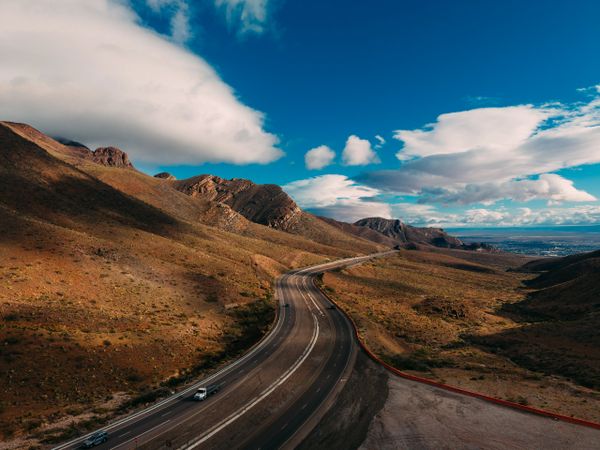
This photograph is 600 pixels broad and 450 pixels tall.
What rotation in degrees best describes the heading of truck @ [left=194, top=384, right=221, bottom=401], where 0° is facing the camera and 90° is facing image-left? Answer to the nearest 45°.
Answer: approximately 45°

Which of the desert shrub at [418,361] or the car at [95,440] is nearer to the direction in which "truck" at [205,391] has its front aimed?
the car

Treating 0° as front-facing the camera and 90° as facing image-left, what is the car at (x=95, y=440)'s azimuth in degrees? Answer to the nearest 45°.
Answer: approximately 45°

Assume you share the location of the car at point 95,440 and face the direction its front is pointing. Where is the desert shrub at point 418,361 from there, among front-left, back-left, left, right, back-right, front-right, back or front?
back-left

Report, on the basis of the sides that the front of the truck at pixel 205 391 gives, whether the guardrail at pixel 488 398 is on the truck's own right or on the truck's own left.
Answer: on the truck's own left

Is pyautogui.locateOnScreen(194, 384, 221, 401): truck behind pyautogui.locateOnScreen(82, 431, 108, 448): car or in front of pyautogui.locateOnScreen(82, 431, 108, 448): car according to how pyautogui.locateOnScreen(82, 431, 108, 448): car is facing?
behind

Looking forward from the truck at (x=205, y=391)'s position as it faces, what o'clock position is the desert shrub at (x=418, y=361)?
The desert shrub is roughly at 7 o'clock from the truck.

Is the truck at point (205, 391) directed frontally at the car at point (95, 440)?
yes

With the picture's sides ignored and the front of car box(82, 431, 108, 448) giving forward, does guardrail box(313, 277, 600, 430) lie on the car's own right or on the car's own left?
on the car's own left
